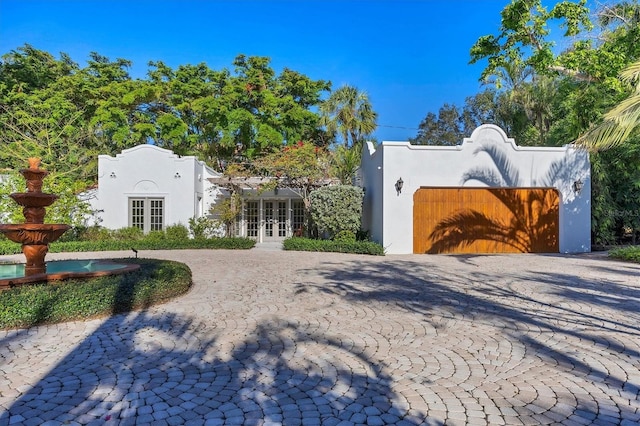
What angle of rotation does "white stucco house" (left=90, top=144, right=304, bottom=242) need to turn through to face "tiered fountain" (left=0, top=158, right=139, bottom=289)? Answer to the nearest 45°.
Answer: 0° — it already faces it

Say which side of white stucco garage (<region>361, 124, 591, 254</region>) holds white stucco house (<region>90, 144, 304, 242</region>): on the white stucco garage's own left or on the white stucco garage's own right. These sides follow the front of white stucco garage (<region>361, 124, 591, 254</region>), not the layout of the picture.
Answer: on the white stucco garage's own right

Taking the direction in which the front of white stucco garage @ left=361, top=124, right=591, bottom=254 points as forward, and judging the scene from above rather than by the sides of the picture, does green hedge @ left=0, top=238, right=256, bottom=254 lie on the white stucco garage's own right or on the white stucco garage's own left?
on the white stucco garage's own right

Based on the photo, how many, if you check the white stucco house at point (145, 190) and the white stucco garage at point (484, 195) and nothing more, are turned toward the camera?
2

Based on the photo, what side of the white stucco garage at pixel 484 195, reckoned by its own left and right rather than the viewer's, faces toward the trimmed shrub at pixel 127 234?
right

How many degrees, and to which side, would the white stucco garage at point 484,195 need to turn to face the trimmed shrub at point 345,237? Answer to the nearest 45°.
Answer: approximately 90° to its right

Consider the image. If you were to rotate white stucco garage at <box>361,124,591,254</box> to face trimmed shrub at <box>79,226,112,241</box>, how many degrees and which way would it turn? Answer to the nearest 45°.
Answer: approximately 90° to its right

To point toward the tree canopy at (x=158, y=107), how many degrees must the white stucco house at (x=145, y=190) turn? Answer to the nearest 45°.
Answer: approximately 180°

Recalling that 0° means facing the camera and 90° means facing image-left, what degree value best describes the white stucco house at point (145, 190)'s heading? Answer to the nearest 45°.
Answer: approximately 0°

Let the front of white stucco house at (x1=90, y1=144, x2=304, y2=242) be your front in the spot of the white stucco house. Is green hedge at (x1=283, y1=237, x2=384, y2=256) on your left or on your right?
on your left

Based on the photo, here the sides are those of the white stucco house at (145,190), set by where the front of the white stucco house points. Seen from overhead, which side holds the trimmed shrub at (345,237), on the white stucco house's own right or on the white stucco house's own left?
on the white stucco house's own left

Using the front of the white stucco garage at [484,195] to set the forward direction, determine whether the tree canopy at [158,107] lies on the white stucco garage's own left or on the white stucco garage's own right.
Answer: on the white stucco garage's own right
